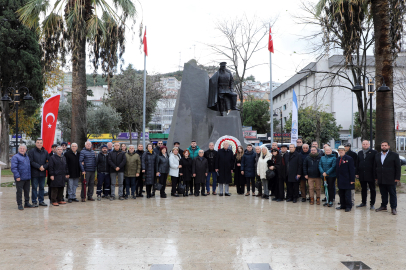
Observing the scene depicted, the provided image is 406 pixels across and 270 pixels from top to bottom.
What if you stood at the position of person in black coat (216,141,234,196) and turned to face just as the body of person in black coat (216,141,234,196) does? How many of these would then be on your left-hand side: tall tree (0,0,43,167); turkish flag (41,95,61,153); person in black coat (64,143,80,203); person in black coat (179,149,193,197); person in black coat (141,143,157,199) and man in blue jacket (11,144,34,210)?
0

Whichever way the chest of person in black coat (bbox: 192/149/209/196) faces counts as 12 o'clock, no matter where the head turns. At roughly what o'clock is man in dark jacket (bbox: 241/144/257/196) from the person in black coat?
The man in dark jacket is roughly at 9 o'clock from the person in black coat.

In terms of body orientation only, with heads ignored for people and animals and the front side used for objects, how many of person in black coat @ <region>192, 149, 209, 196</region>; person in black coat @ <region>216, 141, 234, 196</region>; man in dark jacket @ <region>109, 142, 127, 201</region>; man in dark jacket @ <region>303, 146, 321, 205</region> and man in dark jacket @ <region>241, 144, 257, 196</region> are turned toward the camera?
5

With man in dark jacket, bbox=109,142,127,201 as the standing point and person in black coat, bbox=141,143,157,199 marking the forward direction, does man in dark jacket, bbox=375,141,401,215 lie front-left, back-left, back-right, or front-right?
front-right

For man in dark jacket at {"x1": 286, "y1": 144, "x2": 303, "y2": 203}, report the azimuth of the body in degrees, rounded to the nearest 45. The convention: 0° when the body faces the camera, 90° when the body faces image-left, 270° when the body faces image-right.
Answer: approximately 45°

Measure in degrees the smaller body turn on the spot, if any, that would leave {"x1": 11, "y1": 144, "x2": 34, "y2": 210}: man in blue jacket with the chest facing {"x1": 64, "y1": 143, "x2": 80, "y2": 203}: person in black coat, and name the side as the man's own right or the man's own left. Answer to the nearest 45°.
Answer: approximately 90° to the man's own left

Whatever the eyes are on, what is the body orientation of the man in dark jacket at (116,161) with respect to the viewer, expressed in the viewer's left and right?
facing the viewer

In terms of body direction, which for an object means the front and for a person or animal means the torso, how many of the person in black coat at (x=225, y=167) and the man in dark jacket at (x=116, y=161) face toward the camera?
2

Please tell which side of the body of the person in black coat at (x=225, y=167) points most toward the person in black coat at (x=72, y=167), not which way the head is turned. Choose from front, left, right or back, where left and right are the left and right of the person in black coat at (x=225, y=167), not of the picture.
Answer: right

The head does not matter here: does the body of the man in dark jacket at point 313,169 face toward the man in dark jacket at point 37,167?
no

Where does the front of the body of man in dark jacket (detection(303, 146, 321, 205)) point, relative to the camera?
toward the camera

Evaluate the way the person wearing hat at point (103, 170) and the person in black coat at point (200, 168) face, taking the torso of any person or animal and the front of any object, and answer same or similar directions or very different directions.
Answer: same or similar directions

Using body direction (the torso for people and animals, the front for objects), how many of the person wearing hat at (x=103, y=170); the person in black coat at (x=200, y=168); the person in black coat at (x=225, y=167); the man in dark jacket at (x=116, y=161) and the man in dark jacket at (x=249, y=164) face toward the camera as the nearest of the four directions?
5

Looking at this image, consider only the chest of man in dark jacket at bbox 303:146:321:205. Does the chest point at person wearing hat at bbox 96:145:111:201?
no

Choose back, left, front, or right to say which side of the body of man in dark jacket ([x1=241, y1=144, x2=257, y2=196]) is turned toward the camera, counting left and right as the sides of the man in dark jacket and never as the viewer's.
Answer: front
